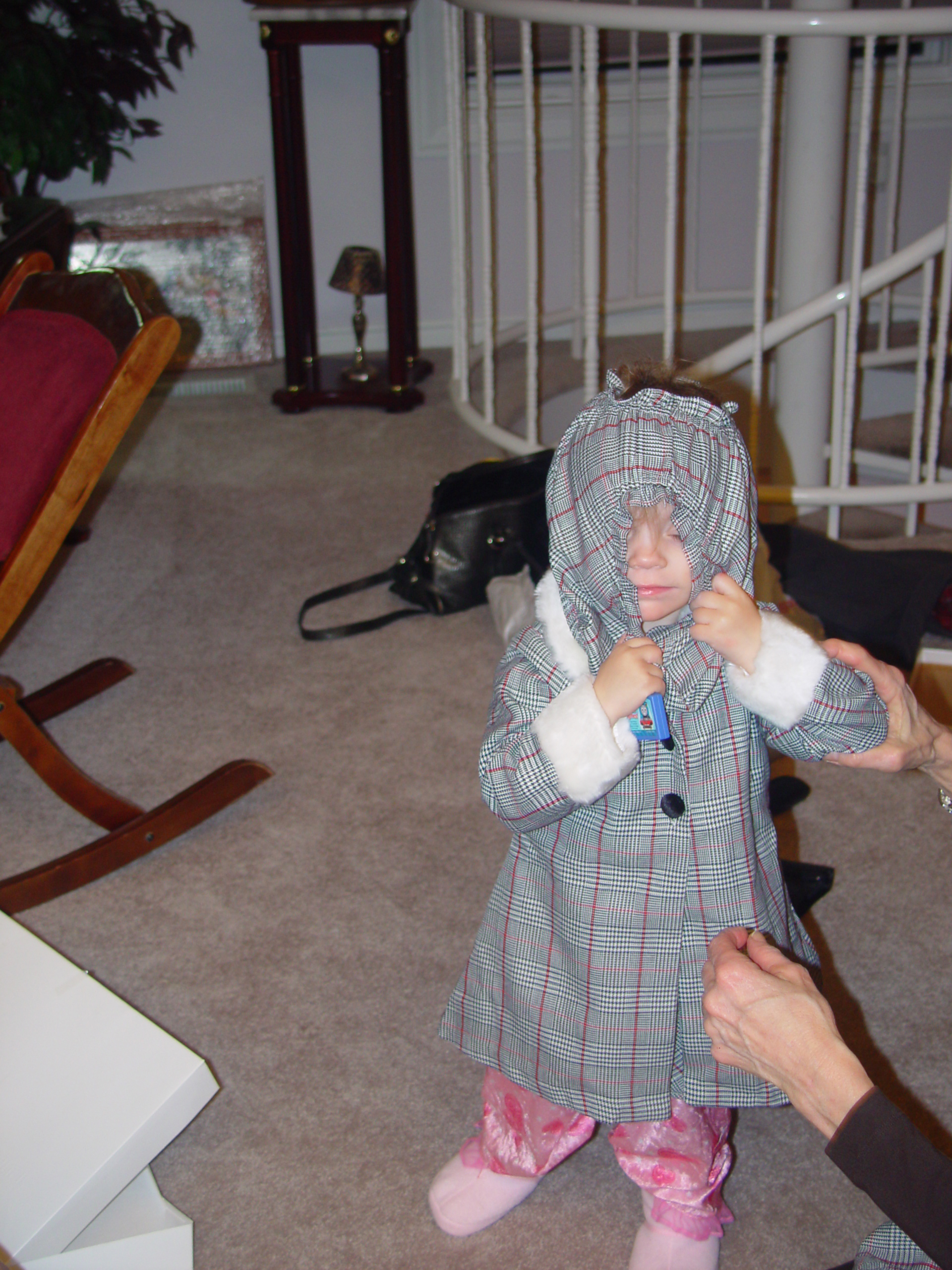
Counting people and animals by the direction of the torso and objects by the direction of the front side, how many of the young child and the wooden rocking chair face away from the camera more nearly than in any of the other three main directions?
0

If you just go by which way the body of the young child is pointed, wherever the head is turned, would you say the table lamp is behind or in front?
behind

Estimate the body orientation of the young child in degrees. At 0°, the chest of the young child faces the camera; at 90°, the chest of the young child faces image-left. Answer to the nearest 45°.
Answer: approximately 0°

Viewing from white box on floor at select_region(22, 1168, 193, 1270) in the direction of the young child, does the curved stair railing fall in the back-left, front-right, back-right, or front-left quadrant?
front-left

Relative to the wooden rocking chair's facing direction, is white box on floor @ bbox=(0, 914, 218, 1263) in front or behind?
in front

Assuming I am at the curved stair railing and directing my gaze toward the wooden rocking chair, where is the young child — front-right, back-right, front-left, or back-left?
front-left

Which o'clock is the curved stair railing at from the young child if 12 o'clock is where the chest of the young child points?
The curved stair railing is roughly at 6 o'clock from the young child.
